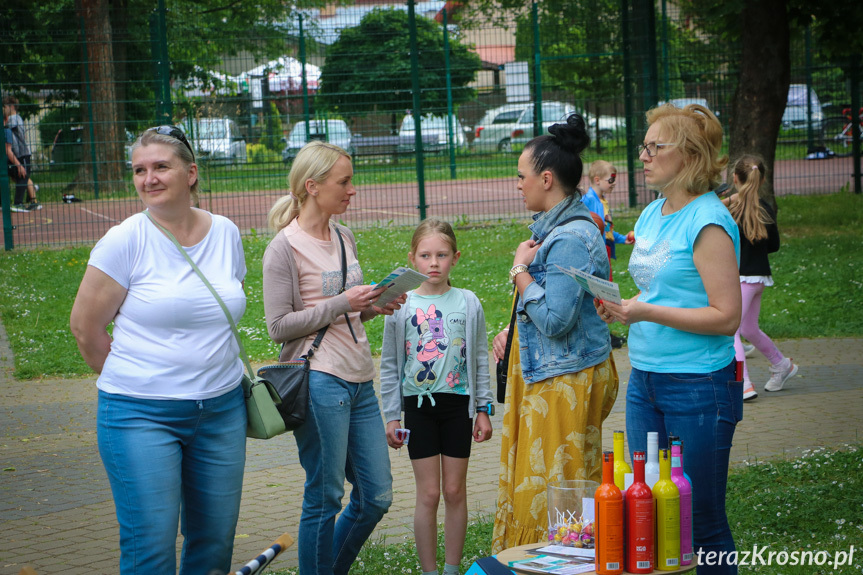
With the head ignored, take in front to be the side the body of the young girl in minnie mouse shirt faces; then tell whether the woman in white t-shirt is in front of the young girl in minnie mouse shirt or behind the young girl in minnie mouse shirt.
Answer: in front

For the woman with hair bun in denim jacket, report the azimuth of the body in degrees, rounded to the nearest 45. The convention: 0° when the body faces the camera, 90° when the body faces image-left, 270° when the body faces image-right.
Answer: approximately 90°

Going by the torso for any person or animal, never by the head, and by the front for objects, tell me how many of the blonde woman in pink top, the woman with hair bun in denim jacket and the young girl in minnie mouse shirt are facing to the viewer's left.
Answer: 1

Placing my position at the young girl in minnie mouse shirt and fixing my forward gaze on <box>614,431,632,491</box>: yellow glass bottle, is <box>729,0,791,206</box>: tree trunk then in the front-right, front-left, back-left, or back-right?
back-left

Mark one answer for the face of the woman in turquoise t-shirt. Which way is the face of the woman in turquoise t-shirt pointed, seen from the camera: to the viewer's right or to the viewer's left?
to the viewer's left

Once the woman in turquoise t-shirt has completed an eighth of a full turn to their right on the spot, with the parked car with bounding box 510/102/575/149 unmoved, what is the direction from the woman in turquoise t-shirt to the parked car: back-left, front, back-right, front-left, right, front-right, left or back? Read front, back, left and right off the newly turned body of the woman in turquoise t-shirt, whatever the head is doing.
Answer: right

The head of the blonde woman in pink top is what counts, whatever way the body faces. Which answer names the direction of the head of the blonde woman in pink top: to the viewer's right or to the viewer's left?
to the viewer's right

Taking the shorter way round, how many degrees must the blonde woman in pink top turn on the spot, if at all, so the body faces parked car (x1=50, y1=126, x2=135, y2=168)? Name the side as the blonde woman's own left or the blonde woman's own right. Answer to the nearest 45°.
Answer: approximately 135° to the blonde woman's own left

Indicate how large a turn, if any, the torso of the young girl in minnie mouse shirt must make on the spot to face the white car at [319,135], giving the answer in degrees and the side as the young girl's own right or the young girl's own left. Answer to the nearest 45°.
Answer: approximately 180°

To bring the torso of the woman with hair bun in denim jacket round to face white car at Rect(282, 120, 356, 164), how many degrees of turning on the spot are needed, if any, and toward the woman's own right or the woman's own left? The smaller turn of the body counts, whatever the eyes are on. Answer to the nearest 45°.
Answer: approximately 90° to the woman's own right
